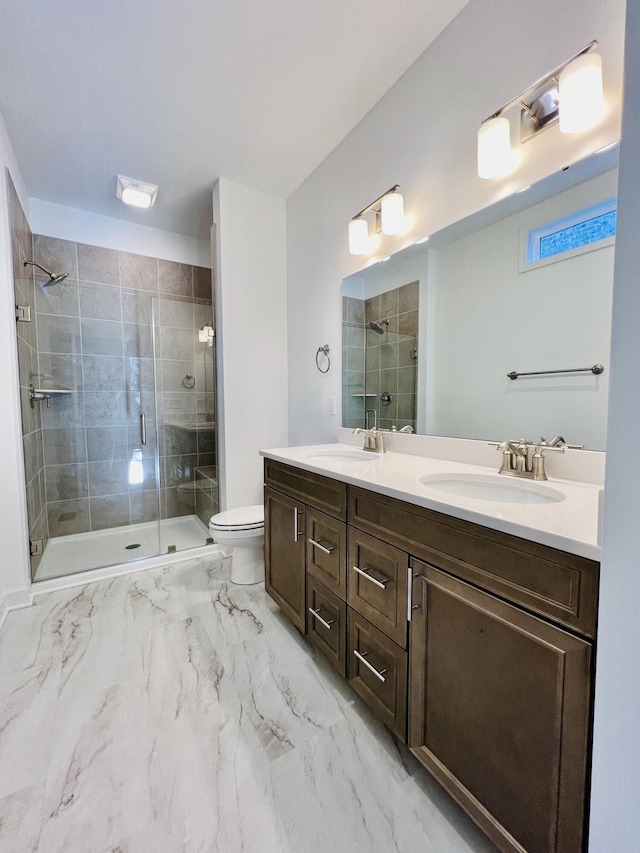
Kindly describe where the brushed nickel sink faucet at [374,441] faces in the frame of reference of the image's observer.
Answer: facing the viewer and to the left of the viewer

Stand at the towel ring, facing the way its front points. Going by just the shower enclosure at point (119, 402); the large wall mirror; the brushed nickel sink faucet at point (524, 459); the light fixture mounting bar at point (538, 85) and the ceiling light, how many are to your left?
3

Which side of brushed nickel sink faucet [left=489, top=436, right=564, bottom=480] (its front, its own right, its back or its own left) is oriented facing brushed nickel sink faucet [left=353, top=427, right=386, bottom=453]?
right

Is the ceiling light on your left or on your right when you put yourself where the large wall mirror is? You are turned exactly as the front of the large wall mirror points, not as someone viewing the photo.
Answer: on your right

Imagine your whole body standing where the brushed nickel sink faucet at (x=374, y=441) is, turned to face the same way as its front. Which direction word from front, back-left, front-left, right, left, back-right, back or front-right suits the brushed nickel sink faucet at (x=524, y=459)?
left

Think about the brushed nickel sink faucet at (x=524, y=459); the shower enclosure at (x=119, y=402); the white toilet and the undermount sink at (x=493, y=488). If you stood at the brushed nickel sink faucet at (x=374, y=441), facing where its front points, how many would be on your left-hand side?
2

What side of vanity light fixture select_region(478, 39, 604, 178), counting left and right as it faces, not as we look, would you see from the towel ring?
right
